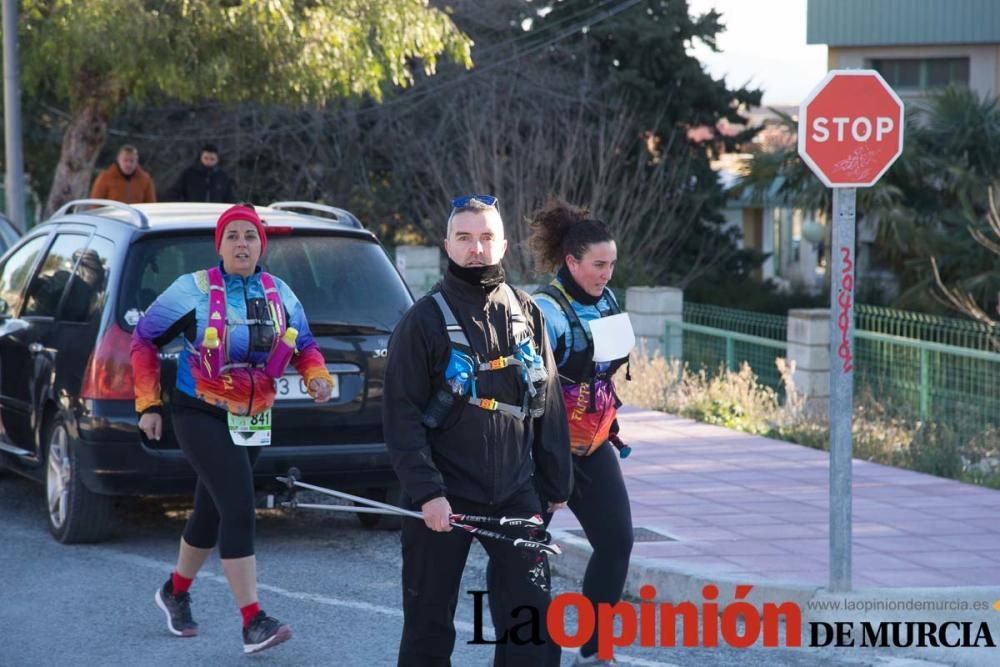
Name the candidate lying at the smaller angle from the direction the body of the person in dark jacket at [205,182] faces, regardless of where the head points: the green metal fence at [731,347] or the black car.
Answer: the black car

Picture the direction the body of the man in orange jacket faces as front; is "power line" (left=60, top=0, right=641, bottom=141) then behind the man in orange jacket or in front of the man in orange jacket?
behind

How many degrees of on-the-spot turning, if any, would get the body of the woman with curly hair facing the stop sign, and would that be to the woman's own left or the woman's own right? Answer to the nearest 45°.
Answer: approximately 90° to the woman's own left

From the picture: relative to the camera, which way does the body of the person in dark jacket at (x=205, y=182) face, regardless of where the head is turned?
toward the camera

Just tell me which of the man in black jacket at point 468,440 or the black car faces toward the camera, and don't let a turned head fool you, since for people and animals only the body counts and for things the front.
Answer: the man in black jacket

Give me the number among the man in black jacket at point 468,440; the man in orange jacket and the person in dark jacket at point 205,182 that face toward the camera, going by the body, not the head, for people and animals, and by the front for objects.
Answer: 3

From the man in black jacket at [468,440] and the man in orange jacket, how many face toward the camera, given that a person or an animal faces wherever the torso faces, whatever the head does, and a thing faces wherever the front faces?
2

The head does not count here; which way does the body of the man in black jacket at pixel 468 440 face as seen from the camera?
toward the camera

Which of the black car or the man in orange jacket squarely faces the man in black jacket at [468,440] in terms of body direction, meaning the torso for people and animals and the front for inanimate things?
the man in orange jacket

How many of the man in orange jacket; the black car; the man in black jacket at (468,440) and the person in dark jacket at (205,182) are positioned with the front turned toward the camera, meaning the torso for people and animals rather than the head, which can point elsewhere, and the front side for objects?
3

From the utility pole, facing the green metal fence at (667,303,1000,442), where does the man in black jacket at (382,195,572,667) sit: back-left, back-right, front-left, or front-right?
front-right

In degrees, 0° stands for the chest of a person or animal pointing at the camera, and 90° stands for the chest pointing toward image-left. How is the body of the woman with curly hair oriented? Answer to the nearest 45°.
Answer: approximately 315°

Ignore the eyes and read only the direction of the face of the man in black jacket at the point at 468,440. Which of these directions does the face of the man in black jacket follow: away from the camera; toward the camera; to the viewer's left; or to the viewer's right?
toward the camera

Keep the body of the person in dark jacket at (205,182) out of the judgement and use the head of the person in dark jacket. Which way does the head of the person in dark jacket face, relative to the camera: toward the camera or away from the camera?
toward the camera

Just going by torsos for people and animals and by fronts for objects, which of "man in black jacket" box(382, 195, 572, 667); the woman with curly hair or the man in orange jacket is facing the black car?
the man in orange jacket

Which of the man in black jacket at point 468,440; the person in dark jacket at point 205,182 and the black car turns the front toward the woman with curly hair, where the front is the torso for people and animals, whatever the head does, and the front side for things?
the person in dark jacket

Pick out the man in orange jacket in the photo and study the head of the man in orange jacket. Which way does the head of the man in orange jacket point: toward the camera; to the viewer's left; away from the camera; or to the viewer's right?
toward the camera

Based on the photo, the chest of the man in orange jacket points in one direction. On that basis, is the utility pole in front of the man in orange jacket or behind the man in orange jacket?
behind

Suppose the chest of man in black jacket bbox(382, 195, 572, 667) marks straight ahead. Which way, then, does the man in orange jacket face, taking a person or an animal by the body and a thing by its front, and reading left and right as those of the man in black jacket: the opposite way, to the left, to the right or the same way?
the same way

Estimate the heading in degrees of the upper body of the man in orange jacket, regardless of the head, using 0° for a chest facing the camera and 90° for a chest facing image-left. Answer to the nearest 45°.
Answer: approximately 0°

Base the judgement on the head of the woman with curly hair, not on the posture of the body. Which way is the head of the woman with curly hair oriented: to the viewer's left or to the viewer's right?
to the viewer's right
